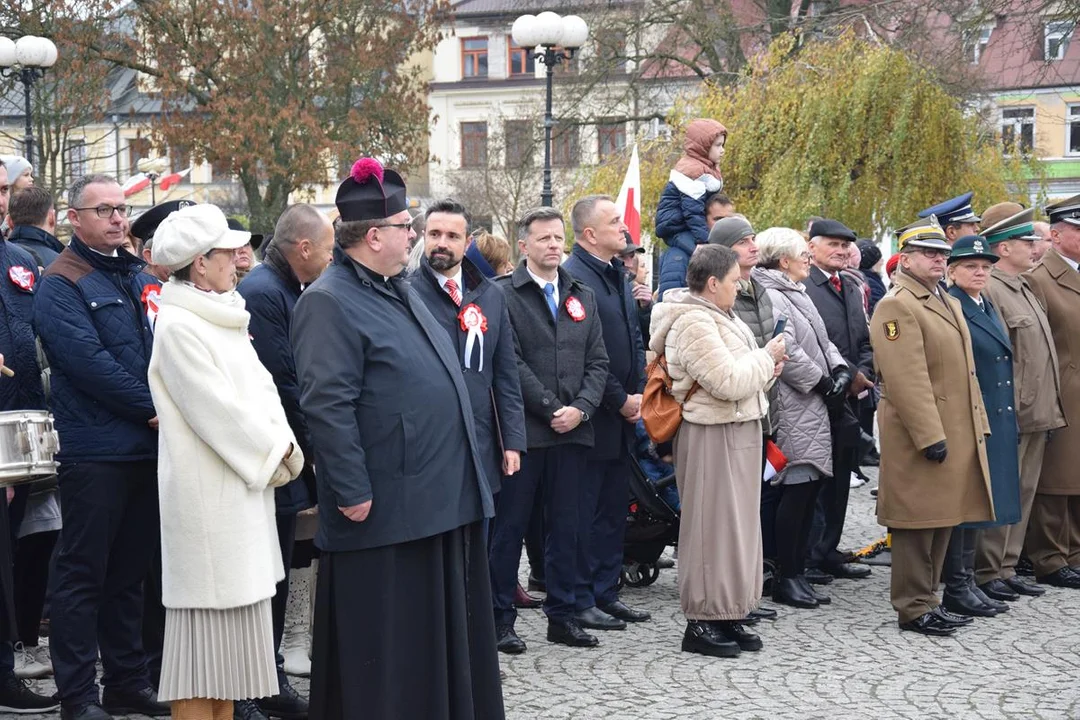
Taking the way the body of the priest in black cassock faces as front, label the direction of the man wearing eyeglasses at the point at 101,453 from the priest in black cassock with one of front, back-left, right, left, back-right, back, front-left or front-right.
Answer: back-left

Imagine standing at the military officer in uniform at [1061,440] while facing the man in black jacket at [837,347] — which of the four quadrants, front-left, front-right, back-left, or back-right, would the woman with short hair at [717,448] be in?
front-left

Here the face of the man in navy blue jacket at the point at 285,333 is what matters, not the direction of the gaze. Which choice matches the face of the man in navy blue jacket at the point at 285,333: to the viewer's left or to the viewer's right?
to the viewer's right

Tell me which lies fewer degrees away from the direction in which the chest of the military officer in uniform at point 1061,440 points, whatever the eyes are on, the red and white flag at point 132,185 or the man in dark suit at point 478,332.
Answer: the man in dark suit

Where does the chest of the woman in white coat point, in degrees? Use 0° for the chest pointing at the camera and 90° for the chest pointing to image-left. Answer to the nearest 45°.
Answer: approximately 270°

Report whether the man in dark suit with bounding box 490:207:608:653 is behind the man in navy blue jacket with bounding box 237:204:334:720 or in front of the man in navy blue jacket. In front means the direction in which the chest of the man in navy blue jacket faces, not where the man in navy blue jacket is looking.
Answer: in front

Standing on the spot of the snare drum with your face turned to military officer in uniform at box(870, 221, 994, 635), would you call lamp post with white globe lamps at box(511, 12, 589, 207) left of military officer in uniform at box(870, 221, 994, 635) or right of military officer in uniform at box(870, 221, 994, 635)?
left

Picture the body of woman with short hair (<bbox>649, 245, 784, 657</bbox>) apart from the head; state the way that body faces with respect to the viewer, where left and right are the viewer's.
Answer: facing to the right of the viewer

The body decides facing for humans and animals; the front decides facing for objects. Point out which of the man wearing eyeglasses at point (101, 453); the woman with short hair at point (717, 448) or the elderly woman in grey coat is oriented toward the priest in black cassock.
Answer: the man wearing eyeglasses

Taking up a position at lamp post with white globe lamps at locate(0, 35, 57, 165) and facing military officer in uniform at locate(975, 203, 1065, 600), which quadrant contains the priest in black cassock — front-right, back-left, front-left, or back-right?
front-right

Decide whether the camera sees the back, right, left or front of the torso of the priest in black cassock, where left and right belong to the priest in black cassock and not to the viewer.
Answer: right

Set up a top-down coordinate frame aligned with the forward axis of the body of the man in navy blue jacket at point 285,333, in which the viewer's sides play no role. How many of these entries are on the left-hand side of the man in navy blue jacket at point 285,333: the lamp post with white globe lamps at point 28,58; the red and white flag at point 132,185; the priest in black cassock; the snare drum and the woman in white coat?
2

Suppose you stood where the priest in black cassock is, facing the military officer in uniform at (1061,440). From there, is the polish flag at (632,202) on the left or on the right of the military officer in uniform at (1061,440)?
left

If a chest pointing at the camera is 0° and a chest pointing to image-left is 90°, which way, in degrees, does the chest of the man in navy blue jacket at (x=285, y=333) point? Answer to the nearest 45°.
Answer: approximately 270°

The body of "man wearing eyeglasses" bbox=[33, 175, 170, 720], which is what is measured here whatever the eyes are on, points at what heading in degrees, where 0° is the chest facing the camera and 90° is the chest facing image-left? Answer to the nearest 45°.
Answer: approximately 315°

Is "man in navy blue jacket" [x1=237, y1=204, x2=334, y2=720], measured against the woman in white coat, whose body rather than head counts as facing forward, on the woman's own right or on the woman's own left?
on the woman's own left

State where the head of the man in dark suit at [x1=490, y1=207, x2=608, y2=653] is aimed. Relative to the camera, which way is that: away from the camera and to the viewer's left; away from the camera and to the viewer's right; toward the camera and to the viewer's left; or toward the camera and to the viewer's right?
toward the camera and to the viewer's right
